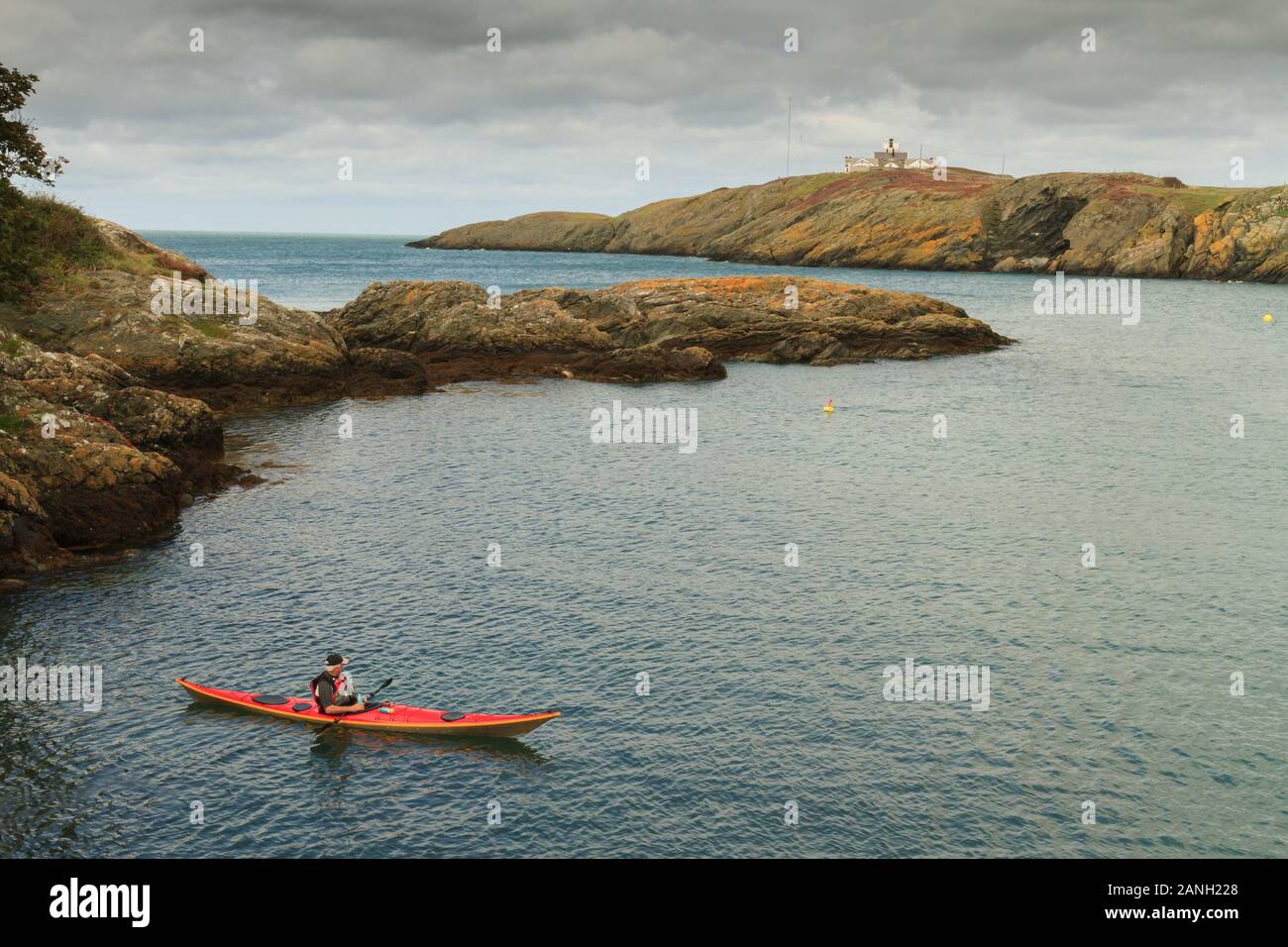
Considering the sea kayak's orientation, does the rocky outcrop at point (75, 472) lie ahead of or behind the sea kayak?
behind

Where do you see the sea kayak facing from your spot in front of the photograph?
facing the viewer and to the right of the viewer
